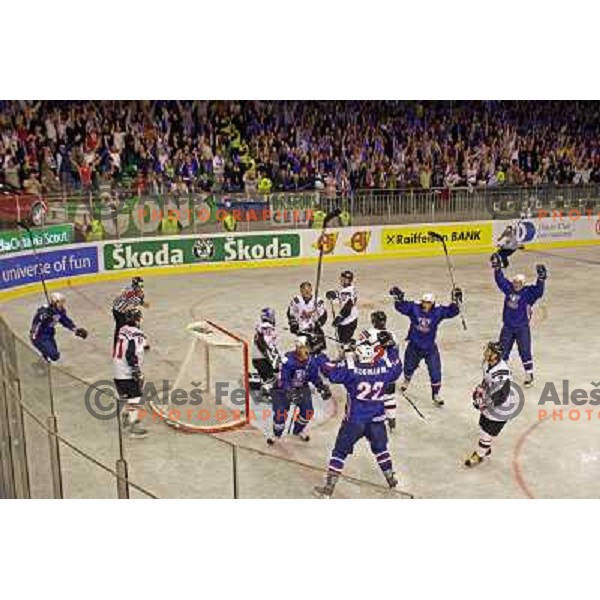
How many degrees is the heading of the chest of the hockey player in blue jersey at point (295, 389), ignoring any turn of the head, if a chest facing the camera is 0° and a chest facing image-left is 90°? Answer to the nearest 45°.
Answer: approximately 0°

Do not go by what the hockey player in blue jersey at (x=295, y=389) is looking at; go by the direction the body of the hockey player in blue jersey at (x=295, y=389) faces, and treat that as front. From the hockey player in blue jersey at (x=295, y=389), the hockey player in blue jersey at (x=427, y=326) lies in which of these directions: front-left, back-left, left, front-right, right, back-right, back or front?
back-left

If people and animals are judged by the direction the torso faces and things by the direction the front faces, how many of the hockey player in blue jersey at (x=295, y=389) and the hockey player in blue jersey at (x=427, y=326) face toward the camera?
2

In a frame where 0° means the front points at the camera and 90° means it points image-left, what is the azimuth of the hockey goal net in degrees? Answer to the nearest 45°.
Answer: approximately 225°

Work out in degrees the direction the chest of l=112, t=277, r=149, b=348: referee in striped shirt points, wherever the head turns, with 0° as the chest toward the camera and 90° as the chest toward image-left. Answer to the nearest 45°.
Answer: approximately 270°

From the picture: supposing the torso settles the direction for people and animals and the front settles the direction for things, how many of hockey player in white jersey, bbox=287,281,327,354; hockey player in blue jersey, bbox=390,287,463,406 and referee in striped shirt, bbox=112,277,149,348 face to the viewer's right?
1

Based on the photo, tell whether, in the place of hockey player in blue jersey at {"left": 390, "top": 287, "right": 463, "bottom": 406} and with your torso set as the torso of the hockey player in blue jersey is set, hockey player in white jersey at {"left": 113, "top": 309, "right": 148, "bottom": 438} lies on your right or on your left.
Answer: on your right

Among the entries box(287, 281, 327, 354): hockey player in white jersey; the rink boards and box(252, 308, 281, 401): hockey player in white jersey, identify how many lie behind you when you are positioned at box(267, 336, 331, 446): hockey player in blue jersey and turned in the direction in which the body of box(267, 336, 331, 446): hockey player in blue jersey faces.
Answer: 3

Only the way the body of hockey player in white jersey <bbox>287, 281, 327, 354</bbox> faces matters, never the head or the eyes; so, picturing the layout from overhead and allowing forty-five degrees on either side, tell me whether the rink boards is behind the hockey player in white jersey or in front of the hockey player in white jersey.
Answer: behind

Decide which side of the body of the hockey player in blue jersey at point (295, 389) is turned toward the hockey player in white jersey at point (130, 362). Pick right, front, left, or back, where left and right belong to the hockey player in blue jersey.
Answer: right

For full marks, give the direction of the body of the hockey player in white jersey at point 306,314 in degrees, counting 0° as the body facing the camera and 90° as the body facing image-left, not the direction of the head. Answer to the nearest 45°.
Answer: approximately 0°

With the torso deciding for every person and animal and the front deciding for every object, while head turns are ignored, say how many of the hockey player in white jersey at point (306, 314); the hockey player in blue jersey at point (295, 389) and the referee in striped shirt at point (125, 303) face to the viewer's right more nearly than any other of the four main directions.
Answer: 1

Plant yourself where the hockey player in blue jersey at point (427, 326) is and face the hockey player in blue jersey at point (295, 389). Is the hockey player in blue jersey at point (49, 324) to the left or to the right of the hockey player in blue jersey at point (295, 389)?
right

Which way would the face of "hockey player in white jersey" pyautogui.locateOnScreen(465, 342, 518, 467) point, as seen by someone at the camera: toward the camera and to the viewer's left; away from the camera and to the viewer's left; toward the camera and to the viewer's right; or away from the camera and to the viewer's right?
toward the camera and to the viewer's left

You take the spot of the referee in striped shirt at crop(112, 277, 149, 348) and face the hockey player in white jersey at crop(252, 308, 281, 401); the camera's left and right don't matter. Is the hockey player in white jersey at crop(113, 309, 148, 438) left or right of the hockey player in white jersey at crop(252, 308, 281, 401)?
right

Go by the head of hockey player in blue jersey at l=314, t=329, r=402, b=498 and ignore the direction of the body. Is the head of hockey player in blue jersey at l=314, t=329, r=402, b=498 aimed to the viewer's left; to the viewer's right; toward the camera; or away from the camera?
away from the camera

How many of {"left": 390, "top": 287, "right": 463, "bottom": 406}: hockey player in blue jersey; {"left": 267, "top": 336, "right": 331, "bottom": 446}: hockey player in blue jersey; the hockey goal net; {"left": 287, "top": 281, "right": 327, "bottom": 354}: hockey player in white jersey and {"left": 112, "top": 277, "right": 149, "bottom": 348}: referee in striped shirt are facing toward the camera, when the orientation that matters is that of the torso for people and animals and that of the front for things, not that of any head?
3

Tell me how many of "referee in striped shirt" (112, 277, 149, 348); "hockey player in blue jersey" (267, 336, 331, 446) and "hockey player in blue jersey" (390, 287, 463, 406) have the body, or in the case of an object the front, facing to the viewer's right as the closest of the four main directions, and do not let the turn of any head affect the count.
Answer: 1
